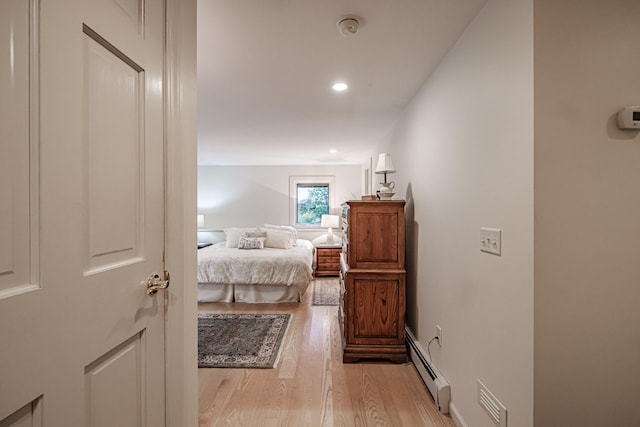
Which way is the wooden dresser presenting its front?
to the viewer's left

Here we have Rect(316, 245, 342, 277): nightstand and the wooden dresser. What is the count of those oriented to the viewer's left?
1

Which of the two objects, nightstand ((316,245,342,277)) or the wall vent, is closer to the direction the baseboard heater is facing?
the nightstand

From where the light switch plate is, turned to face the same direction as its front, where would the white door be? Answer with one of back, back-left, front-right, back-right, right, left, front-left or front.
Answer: front

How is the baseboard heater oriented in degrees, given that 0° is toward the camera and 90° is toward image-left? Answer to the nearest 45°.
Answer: approximately 90°

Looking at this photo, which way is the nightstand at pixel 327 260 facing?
toward the camera

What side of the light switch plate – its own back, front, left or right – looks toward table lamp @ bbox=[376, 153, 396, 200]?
right

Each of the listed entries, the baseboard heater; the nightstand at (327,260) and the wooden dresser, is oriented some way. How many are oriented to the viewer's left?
2

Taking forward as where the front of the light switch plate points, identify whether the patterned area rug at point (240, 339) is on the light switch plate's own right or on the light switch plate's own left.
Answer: on the light switch plate's own right

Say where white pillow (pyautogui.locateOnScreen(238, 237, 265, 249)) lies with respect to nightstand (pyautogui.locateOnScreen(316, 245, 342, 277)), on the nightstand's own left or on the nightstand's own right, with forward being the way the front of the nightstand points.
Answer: on the nightstand's own right

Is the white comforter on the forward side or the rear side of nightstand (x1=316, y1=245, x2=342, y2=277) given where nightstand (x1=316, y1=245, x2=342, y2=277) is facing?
on the forward side

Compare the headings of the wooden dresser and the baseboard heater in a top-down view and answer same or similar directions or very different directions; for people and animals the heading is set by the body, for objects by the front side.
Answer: same or similar directions

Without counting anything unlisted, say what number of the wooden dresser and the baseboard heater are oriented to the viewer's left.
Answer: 2

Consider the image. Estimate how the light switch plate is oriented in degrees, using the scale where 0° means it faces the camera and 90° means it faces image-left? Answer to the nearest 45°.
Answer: approximately 45°
